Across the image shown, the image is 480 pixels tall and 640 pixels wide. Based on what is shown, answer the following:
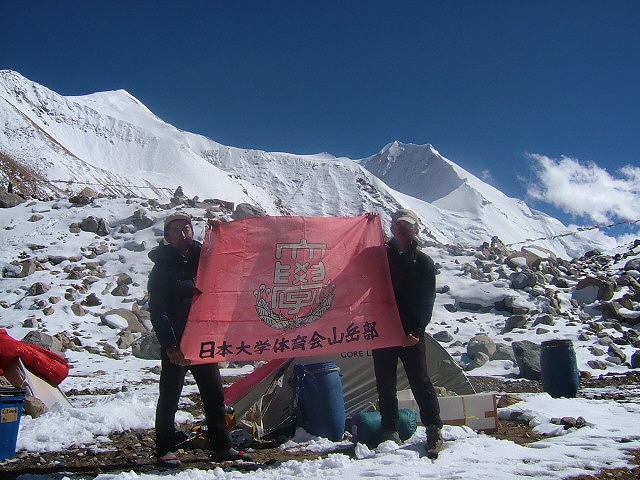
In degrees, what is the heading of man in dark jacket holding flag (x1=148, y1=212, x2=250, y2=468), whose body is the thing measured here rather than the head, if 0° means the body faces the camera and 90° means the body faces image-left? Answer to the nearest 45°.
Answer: approximately 315°

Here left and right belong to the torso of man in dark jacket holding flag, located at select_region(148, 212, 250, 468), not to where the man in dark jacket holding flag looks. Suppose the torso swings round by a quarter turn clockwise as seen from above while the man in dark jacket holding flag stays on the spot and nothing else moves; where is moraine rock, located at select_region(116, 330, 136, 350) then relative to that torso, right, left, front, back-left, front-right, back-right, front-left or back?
back-right

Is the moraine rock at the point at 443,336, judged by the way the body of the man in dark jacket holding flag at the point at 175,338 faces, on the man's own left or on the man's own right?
on the man's own left

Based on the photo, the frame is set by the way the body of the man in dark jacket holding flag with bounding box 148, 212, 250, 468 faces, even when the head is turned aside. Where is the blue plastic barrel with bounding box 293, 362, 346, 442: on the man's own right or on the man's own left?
on the man's own left

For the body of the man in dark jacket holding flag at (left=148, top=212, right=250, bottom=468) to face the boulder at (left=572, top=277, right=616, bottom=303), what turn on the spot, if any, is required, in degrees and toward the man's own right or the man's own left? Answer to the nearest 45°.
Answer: approximately 90° to the man's own left

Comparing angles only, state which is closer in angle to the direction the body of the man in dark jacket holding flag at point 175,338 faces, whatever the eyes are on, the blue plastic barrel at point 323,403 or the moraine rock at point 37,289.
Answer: the blue plastic barrel

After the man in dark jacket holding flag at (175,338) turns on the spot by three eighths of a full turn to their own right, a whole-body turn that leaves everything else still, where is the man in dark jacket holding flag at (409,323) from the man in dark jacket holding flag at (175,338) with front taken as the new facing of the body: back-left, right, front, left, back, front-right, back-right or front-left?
back

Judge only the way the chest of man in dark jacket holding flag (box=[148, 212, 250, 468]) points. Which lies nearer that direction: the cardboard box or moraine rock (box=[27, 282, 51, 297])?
the cardboard box

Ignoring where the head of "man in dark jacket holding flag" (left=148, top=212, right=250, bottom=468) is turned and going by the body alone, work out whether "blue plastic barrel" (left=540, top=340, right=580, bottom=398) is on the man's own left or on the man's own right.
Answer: on the man's own left

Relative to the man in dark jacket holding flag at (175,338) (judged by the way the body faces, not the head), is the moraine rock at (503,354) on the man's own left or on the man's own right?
on the man's own left

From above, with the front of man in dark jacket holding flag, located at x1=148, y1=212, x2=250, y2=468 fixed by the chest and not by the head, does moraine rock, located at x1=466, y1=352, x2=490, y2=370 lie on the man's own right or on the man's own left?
on the man's own left

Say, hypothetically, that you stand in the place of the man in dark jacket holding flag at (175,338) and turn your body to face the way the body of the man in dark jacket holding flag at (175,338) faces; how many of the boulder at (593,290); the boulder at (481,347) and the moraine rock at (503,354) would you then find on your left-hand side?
3

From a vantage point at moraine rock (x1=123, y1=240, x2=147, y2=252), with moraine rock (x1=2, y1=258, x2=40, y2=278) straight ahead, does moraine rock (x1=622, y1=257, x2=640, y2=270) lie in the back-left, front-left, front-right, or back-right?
back-left

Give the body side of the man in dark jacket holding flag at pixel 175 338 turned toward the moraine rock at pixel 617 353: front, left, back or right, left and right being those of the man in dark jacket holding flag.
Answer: left

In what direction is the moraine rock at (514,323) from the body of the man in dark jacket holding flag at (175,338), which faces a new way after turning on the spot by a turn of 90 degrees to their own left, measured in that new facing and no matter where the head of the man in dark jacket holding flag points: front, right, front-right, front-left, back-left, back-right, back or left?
front
